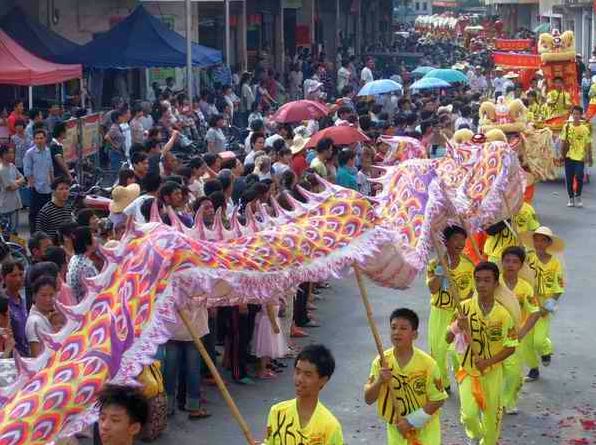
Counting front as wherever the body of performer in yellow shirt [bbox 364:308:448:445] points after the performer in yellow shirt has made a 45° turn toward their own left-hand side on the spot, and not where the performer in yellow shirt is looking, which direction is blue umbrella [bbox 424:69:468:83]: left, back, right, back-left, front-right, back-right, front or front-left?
back

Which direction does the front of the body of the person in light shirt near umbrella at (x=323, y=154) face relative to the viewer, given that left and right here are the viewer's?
facing to the right of the viewer

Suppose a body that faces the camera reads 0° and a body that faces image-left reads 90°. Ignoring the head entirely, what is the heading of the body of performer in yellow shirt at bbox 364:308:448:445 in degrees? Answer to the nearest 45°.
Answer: approximately 45°

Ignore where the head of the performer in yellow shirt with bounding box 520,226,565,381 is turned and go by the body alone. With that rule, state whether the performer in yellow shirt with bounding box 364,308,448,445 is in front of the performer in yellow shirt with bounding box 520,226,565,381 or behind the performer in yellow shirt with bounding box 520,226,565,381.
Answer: in front

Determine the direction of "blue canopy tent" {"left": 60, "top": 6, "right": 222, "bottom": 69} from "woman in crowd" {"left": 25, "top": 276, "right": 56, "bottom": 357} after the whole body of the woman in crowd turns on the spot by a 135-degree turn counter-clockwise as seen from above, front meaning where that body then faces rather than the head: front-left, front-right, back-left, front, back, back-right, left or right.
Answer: front

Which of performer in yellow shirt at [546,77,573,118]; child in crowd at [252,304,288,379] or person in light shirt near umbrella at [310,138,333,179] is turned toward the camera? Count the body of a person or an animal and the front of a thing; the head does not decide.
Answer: the performer in yellow shirt

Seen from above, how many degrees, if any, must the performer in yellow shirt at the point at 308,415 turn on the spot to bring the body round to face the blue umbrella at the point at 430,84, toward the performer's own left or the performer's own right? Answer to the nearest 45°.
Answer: approximately 135° to the performer's own right

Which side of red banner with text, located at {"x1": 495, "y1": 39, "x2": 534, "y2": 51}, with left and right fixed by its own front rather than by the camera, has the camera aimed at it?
front

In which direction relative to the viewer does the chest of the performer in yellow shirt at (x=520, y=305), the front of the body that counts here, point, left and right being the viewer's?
facing the viewer and to the left of the viewer

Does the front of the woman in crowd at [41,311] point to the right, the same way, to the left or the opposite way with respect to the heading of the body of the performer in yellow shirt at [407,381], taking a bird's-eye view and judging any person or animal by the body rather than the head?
to the left

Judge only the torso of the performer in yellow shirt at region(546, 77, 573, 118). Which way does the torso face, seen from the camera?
toward the camera

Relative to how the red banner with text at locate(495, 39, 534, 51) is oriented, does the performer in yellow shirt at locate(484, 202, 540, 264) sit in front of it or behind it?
in front

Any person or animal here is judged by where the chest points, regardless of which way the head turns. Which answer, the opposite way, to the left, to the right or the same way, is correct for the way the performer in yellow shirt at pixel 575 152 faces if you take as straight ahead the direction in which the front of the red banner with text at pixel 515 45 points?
the same way

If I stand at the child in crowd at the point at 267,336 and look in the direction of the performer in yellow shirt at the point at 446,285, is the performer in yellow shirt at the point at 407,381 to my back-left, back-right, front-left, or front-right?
front-right

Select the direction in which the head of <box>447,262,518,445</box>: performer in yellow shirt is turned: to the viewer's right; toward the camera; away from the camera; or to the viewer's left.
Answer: toward the camera

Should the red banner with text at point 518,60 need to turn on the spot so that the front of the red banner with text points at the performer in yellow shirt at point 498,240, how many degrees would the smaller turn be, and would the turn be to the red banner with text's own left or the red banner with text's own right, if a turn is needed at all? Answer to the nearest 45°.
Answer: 0° — it already faces them

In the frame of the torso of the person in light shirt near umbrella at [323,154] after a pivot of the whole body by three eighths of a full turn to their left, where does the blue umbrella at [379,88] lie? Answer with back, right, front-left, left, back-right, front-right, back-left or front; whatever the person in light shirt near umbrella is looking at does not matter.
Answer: front-right

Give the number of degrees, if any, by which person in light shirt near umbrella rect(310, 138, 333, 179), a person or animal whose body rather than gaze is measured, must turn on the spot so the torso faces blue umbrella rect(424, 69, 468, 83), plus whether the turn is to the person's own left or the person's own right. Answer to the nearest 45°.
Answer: approximately 90° to the person's own left
